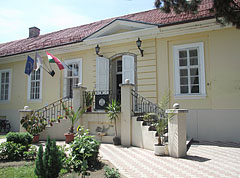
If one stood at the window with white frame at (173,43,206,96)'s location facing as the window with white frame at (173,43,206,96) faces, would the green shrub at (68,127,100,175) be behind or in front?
in front

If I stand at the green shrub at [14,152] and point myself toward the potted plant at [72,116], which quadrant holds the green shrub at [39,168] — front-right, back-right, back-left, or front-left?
back-right

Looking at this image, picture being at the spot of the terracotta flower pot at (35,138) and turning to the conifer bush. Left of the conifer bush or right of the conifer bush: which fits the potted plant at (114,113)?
left

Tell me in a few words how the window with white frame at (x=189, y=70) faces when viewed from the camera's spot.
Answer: facing the viewer

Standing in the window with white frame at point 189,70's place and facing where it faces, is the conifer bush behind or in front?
in front

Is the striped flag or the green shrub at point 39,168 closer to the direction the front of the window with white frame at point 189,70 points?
the green shrub

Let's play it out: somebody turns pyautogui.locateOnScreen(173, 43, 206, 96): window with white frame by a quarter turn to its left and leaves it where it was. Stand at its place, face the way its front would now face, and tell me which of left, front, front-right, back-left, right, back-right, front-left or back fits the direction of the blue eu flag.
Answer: back

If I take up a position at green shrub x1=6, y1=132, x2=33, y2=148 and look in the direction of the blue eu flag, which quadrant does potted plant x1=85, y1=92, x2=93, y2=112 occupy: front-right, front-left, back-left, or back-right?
front-right

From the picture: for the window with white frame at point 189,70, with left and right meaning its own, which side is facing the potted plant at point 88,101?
right

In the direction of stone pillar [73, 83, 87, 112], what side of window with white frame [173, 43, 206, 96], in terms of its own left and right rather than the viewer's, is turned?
right

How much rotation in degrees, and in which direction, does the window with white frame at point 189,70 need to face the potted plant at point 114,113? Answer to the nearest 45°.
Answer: approximately 45° to its right

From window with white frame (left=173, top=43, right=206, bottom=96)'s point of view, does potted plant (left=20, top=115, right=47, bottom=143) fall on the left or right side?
on its right

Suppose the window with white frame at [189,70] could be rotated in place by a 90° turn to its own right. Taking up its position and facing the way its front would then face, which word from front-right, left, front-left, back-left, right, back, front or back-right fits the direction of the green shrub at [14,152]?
front-left
